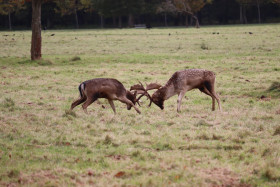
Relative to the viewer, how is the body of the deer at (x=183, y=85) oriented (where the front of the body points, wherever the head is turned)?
to the viewer's left

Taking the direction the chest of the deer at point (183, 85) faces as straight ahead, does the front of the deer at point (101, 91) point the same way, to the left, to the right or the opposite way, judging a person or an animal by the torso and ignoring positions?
the opposite way

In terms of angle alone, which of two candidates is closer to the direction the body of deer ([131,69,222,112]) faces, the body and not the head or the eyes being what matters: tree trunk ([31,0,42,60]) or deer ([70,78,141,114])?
the deer

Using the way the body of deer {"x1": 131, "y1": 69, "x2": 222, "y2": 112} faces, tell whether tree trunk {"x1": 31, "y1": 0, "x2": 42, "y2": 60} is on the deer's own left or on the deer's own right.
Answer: on the deer's own right

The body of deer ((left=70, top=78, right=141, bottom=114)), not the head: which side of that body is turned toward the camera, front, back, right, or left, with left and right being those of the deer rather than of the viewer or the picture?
right

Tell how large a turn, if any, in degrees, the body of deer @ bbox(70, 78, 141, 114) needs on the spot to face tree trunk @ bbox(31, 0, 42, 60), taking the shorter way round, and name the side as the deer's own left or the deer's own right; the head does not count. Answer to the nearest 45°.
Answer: approximately 90° to the deer's own left

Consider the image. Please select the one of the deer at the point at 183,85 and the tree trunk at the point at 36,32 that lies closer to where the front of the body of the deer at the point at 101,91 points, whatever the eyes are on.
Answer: the deer
